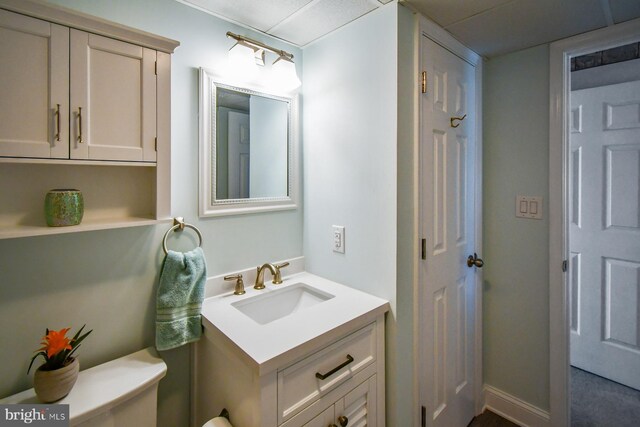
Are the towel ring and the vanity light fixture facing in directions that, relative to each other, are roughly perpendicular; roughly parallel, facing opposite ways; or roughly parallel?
roughly parallel

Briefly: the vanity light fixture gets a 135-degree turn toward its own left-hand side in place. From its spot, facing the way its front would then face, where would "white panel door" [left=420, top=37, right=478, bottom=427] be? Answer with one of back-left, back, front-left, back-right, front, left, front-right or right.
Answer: right

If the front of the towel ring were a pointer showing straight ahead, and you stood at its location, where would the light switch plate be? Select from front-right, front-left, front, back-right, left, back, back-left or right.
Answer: front-left

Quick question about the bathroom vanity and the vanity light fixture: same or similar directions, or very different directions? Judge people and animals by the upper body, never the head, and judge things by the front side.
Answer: same or similar directions

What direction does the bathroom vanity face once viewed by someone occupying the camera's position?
facing the viewer and to the right of the viewer

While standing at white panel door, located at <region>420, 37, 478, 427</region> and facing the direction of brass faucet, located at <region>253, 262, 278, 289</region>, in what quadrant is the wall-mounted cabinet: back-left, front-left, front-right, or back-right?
front-left

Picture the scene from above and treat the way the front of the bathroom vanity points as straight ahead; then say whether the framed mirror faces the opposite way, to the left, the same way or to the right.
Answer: the same way

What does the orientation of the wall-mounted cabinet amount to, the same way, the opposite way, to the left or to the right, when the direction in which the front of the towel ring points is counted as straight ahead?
the same way

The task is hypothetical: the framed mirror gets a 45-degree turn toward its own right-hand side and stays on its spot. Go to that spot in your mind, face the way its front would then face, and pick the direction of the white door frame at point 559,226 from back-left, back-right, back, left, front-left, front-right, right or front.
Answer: left

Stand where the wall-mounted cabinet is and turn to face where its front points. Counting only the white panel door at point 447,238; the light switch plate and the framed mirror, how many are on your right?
0

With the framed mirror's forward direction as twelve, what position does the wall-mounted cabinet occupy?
The wall-mounted cabinet is roughly at 3 o'clock from the framed mirror.

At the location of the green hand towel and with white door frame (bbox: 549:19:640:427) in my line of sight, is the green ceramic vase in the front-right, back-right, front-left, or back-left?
back-right

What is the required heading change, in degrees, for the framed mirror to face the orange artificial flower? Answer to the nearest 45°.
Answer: approximately 90° to its right
